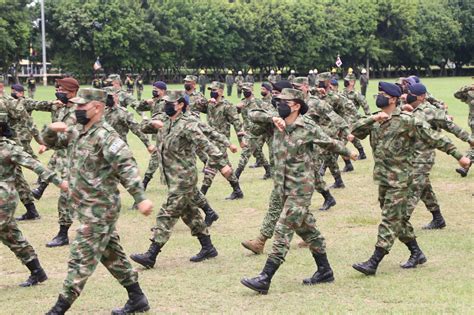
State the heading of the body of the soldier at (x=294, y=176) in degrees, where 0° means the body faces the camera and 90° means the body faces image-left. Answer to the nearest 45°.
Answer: approximately 45°

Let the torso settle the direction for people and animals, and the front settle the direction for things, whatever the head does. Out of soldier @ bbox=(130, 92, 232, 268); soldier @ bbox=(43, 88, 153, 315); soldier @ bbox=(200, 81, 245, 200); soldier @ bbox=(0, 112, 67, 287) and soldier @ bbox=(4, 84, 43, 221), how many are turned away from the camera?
0

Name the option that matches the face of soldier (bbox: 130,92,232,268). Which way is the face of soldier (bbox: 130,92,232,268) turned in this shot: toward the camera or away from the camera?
toward the camera

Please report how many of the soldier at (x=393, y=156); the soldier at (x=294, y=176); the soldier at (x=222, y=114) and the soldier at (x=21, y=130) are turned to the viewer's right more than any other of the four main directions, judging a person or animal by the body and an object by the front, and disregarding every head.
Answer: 0

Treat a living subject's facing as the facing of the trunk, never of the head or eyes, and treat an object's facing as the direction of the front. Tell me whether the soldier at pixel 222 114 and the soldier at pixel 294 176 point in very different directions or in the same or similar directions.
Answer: same or similar directions

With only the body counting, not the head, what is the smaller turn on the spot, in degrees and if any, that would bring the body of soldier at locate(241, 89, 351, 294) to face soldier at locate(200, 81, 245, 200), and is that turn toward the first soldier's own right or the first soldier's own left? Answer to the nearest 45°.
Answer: approximately 135° to the first soldier's own right

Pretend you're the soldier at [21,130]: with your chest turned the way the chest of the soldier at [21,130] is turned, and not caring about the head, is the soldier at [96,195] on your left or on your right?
on your left

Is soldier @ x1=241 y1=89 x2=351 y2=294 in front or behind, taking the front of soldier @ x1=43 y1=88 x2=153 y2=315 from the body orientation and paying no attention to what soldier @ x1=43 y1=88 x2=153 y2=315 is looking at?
behind

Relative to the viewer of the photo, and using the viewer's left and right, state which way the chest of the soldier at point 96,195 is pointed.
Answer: facing the viewer and to the left of the viewer

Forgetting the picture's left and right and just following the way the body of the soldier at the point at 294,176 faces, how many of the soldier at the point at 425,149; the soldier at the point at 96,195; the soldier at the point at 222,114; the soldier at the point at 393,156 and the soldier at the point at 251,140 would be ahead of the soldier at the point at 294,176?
1

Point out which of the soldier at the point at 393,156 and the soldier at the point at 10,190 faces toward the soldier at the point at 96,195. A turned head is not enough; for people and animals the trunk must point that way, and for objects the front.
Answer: the soldier at the point at 393,156

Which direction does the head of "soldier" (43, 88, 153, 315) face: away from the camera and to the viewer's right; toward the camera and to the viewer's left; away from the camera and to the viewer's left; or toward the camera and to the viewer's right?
toward the camera and to the viewer's left

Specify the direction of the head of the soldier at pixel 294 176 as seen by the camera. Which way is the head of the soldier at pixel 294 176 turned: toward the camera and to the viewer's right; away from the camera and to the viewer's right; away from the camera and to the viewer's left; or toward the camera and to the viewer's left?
toward the camera and to the viewer's left

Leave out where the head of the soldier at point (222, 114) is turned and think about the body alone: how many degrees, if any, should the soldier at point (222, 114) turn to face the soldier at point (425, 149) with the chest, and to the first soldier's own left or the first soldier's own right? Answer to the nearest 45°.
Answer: approximately 90° to the first soldier's own left

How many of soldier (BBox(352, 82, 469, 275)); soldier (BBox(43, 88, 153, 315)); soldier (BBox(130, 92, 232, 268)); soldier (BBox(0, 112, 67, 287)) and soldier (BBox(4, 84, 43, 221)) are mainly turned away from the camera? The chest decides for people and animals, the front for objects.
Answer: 0

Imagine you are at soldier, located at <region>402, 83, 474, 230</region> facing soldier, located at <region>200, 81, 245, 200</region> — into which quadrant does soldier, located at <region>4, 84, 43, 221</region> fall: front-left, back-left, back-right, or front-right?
front-left

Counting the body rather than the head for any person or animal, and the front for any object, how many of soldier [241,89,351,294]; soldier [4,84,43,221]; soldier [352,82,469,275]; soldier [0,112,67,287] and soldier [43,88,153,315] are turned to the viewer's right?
0

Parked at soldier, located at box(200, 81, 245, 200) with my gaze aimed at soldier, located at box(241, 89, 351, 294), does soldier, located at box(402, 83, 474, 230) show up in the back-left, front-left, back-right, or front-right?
front-left

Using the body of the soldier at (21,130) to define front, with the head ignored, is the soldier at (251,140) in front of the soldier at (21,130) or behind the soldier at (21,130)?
behind

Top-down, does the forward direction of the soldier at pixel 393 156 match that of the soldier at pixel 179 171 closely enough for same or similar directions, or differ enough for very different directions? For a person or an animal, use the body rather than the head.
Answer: same or similar directions
